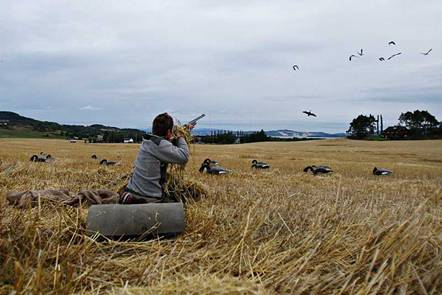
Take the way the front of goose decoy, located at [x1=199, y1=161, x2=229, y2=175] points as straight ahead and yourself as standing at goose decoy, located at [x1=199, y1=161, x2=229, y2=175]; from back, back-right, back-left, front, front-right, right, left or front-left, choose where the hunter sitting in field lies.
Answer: left

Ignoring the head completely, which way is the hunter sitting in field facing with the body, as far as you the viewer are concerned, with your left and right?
facing away from the viewer and to the right of the viewer

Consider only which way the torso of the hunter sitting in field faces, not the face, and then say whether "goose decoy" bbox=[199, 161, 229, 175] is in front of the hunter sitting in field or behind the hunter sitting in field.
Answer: in front

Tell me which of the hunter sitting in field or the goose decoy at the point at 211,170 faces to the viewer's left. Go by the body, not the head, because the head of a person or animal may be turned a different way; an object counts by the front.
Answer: the goose decoy

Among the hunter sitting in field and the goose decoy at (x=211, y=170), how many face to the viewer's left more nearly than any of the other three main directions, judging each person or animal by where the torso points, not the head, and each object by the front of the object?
1

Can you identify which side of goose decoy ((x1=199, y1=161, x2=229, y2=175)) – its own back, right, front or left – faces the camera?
left
